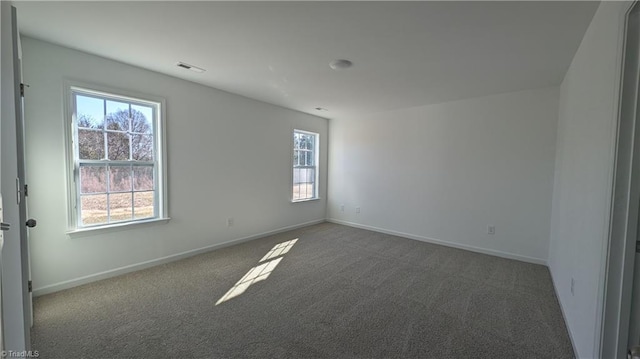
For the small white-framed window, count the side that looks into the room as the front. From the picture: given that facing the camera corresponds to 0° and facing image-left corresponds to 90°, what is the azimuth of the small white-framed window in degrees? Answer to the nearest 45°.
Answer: approximately 315°

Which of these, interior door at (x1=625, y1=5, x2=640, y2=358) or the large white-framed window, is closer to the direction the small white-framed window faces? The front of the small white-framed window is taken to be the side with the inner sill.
the interior door

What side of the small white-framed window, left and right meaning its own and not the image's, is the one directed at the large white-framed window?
right

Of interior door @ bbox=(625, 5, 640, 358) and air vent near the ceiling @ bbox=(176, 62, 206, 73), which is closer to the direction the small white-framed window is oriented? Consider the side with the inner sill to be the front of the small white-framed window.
the interior door
